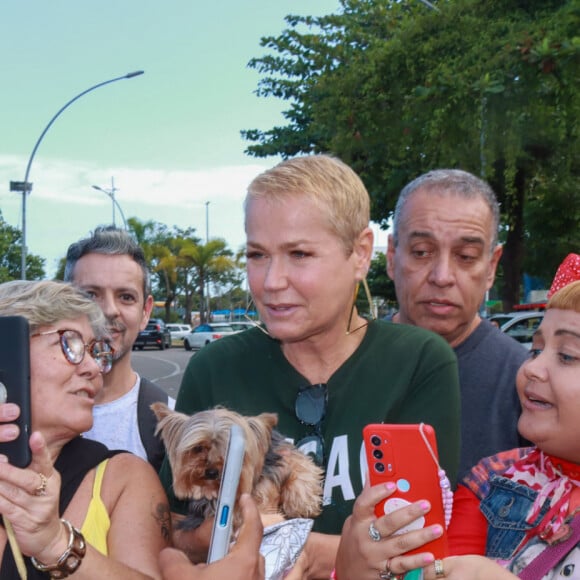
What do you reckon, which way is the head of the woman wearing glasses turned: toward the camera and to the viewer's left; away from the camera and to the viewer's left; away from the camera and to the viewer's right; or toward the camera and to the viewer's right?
toward the camera and to the viewer's right

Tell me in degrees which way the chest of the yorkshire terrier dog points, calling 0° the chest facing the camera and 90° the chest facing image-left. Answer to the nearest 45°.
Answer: approximately 45°

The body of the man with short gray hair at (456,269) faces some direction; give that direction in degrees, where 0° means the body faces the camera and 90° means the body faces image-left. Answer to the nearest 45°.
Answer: approximately 0°

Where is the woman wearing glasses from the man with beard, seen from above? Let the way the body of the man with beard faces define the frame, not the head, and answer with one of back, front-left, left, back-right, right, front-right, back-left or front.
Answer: front

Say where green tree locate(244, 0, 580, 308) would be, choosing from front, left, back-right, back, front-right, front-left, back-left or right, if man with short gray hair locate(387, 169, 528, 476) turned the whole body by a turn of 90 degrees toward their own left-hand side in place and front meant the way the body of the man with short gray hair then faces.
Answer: left

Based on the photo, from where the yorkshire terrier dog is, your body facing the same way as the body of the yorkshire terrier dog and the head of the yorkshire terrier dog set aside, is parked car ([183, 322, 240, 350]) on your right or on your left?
on your right

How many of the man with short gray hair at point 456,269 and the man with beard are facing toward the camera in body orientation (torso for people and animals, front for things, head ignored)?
2

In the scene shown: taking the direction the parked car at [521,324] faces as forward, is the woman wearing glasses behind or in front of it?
in front

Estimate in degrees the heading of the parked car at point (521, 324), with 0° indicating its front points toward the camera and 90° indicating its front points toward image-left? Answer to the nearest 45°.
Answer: approximately 45°

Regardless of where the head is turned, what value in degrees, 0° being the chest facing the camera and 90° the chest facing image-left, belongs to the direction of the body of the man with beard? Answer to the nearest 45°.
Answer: approximately 0°

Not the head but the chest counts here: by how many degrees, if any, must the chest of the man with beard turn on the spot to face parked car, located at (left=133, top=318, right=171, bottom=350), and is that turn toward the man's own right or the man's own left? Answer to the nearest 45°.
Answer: approximately 180°

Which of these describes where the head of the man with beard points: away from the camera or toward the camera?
toward the camera

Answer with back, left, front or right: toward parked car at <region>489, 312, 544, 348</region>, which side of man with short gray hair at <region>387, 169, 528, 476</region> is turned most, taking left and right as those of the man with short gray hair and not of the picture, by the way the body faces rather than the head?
back

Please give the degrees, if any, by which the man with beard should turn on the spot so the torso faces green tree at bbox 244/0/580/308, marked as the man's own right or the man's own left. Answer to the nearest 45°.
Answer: approximately 135° to the man's own left
